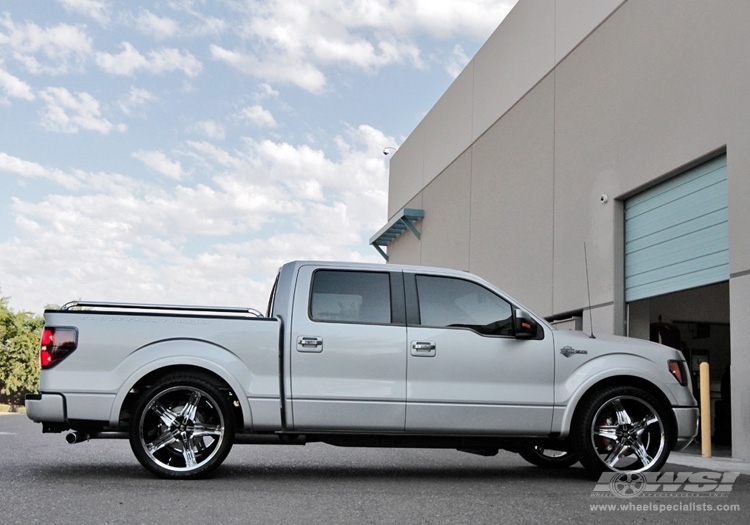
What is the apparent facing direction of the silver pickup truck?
to the viewer's right

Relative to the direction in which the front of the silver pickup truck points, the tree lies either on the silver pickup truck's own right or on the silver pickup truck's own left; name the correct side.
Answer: on the silver pickup truck's own left

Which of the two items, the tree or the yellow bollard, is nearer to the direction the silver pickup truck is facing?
the yellow bollard
